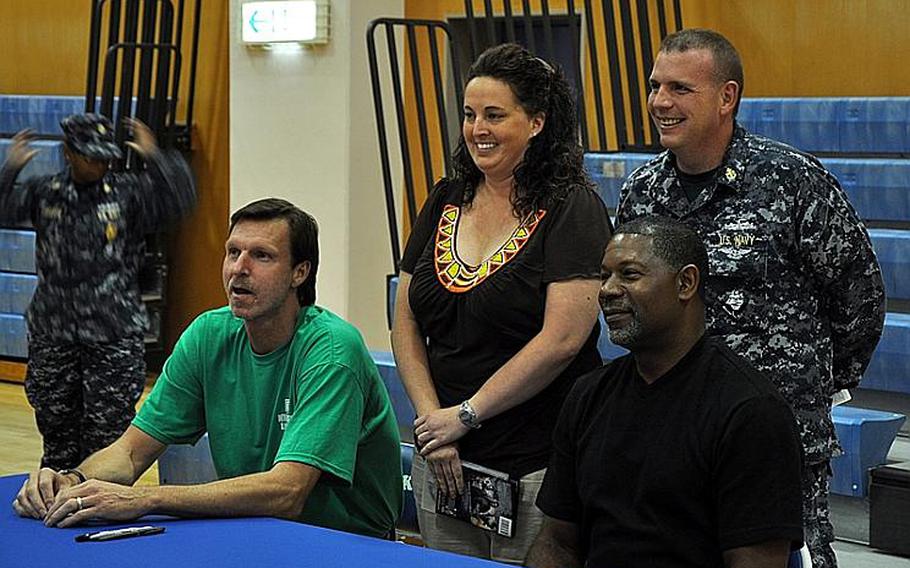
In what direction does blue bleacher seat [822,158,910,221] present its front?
toward the camera

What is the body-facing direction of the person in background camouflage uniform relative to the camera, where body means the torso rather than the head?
toward the camera

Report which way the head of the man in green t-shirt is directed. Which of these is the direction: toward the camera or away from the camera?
toward the camera

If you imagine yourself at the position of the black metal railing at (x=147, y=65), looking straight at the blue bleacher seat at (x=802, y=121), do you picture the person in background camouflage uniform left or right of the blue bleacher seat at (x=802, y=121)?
right

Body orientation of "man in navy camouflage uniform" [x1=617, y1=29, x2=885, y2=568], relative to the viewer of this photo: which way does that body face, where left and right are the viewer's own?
facing the viewer and to the left of the viewer

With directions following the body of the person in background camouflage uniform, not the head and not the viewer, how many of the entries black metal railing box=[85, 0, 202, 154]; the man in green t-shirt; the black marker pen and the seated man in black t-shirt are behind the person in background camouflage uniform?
1

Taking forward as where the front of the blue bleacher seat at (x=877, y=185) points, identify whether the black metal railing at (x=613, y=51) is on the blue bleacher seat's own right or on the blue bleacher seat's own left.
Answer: on the blue bleacher seat's own right

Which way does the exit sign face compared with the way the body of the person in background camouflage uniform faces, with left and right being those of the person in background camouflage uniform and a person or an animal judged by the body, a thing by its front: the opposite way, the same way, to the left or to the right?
the same way

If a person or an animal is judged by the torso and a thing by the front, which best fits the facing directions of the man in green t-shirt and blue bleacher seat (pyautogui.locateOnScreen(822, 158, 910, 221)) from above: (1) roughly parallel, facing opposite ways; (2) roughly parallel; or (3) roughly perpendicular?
roughly parallel

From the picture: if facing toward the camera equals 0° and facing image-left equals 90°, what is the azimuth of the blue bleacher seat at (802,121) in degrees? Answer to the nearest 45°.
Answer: approximately 0°

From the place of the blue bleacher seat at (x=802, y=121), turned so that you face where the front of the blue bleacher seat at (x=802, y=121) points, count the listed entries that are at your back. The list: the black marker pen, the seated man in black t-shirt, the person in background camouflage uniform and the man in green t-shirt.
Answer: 0

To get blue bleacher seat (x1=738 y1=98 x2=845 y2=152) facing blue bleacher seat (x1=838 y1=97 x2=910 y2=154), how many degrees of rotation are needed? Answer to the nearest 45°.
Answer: approximately 90° to its left

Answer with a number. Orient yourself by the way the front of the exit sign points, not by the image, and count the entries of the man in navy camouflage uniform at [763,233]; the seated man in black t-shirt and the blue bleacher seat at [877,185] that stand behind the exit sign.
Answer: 0

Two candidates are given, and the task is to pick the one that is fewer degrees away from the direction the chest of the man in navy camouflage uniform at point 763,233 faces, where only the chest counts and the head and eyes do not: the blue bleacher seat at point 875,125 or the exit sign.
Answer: the exit sign

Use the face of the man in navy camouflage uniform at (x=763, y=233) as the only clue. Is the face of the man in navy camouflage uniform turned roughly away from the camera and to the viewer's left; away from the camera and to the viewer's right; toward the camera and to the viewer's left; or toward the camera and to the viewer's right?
toward the camera and to the viewer's left

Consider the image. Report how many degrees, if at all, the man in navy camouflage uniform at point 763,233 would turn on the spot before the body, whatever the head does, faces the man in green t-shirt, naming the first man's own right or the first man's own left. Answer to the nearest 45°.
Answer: approximately 45° to the first man's own right

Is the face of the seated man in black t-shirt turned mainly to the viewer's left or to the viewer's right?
to the viewer's left

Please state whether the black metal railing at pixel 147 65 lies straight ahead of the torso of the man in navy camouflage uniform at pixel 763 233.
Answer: no

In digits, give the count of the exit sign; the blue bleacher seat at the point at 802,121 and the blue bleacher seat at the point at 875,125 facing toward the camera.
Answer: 3
